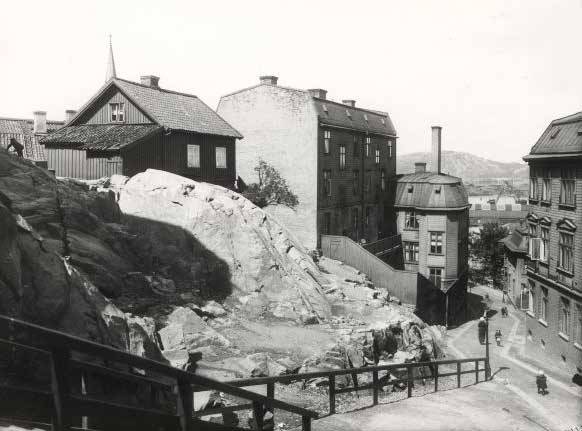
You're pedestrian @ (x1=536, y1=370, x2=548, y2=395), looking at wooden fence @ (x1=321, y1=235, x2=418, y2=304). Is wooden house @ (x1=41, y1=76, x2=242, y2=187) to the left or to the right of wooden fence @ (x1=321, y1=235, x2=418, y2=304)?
left

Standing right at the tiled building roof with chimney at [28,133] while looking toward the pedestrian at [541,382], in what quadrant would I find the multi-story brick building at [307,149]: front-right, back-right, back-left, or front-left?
front-left

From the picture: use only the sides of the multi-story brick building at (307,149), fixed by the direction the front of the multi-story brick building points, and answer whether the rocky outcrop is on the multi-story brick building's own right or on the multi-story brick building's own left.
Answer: on the multi-story brick building's own right

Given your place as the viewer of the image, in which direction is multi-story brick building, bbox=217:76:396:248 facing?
facing the viewer and to the right of the viewer

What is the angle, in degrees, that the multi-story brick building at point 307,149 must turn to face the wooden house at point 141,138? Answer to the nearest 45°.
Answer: approximately 90° to its right

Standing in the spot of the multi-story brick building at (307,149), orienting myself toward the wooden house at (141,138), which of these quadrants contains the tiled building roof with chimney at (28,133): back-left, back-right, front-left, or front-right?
front-right

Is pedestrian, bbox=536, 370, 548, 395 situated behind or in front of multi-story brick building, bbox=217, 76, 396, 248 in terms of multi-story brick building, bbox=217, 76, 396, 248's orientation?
in front

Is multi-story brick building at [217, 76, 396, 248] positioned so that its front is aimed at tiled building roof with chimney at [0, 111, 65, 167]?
no

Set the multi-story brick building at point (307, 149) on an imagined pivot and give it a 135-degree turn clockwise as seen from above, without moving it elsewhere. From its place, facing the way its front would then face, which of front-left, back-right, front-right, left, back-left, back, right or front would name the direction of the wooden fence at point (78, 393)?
left

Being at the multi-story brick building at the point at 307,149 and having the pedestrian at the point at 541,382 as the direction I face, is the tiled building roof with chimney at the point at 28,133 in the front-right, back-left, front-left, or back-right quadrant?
back-right

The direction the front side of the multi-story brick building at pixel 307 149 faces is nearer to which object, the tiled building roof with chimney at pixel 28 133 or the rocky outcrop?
the rocky outcrop
